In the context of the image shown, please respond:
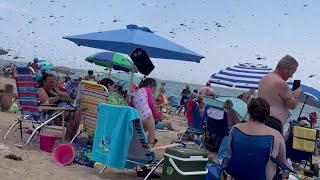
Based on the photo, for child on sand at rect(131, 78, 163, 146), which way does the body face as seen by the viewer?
to the viewer's right

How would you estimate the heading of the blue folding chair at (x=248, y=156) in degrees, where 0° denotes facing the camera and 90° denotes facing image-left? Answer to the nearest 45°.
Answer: approximately 225°

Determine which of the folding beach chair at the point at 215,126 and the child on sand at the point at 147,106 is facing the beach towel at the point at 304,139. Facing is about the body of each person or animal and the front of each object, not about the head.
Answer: the child on sand

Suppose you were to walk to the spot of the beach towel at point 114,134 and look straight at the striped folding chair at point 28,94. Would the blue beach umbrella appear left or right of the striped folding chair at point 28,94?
right

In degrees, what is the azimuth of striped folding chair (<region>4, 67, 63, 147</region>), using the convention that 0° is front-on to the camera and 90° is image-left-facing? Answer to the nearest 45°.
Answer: approximately 225°

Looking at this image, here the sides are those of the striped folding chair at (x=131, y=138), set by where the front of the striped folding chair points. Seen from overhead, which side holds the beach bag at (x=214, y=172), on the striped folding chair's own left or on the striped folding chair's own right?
on the striped folding chair's own right

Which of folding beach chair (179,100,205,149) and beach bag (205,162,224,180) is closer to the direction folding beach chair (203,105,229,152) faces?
the folding beach chair

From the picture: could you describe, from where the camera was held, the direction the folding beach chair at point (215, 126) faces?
facing away from the viewer

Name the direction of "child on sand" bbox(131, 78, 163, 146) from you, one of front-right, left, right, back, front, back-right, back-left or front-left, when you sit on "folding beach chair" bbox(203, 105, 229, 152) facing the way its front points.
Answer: back-left

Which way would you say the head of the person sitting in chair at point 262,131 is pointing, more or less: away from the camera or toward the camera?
away from the camera
